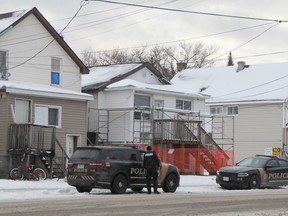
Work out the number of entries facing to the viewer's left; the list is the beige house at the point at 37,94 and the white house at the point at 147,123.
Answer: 0

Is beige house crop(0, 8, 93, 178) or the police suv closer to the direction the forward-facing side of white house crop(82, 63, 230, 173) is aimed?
the police suv

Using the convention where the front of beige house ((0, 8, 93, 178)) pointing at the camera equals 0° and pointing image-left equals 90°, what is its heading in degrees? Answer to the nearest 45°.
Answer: approximately 315°

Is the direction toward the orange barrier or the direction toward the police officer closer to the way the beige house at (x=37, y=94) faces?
the police officer

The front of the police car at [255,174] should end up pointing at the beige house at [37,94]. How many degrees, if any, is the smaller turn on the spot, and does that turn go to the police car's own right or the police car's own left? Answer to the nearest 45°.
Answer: approximately 45° to the police car's own right

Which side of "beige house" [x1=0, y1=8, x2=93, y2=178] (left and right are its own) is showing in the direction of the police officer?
front

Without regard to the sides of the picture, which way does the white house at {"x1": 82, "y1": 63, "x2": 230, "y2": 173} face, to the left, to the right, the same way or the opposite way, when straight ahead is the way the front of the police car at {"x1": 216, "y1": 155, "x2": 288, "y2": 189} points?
to the left

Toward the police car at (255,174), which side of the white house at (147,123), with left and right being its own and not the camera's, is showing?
front

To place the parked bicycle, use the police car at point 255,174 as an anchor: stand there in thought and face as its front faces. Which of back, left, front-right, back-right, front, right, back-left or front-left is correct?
front-right

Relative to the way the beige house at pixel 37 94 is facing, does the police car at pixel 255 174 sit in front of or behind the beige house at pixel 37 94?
in front

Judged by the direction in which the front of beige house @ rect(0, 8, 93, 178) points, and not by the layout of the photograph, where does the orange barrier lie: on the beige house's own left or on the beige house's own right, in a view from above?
on the beige house's own left

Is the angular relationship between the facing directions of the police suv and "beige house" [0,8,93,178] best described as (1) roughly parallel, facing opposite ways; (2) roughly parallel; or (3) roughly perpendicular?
roughly perpendicular

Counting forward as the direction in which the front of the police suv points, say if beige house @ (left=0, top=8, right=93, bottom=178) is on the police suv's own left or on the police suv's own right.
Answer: on the police suv's own left
